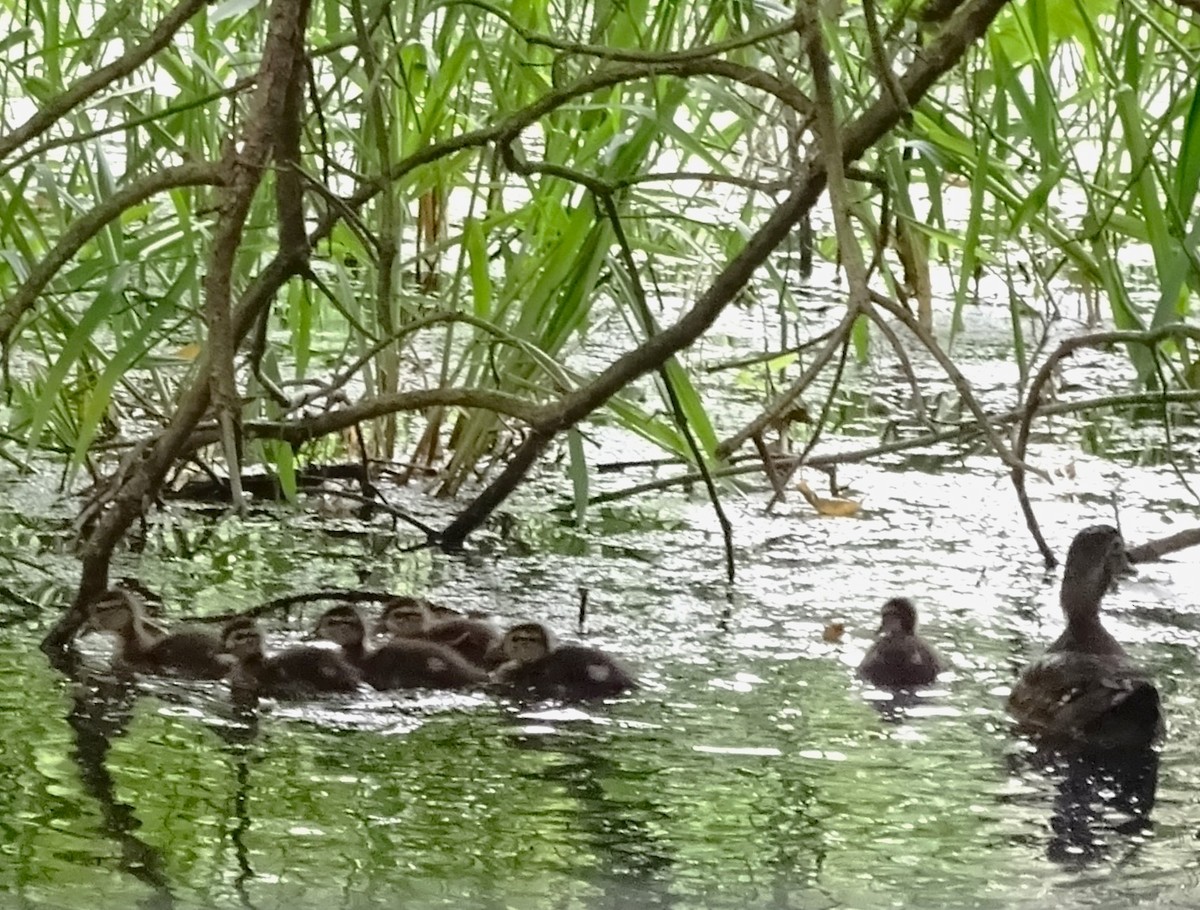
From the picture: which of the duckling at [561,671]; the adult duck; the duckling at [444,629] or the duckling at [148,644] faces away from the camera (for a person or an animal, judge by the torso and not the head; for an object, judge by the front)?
the adult duck

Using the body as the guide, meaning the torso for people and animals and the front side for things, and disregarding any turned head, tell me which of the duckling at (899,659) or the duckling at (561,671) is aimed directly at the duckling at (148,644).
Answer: the duckling at (561,671)

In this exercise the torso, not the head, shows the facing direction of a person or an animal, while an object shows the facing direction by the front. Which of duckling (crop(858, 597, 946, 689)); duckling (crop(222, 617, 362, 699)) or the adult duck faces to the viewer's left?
duckling (crop(222, 617, 362, 699))

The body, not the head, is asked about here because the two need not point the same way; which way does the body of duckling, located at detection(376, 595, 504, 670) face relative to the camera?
to the viewer's left

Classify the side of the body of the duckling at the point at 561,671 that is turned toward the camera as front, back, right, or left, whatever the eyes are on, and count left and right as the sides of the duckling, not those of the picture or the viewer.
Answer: left

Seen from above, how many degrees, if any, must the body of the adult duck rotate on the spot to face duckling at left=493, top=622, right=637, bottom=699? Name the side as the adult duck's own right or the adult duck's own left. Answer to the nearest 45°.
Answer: approximately 90° to the adult duck's own left

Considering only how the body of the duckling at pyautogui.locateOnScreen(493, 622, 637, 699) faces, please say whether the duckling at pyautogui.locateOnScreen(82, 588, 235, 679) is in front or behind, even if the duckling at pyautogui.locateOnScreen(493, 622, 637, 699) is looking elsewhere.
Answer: in front

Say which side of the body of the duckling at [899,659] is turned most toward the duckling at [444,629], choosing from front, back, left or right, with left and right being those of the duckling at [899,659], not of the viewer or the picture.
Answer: left

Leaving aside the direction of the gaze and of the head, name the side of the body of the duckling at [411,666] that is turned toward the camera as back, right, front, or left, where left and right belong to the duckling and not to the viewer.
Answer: left

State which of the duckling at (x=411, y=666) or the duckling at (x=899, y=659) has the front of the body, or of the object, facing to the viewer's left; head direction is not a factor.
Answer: the duckling at (x=411, y=666)

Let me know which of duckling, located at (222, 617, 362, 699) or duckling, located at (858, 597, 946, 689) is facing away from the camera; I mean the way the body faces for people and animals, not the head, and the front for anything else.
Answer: duckling, located at (858, 597, 946, 689)

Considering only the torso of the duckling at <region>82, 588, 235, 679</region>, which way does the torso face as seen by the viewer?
to the viewer's left

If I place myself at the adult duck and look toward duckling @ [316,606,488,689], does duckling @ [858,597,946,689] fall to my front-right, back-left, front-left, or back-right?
front-right

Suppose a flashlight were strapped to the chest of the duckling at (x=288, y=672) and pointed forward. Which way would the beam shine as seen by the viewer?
to the viewer's left

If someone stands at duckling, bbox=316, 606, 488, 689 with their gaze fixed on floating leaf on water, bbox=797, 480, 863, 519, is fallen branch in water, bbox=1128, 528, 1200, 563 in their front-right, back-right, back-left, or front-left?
front-right

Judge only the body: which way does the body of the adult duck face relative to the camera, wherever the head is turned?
away from the camera
